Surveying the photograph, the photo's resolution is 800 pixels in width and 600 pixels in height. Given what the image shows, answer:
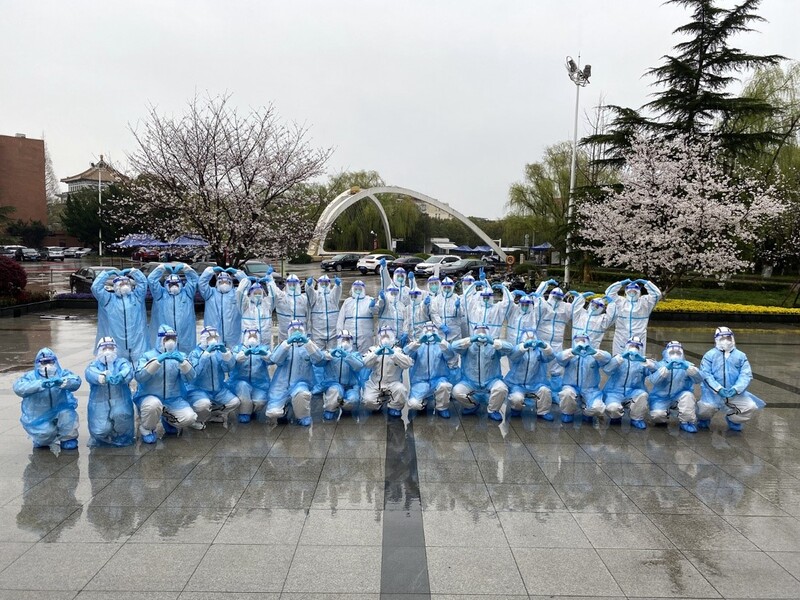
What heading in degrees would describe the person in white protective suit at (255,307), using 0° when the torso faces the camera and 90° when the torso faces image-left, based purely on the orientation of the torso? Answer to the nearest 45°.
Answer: approximately 0°

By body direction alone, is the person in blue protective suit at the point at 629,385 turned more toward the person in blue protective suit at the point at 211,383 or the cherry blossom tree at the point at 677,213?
the person in blue protective suit

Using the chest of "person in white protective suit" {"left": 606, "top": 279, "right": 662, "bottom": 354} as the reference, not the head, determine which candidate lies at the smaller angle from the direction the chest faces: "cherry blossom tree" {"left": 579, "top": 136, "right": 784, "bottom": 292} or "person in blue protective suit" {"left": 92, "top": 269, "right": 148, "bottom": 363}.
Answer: the person in blue protective suit

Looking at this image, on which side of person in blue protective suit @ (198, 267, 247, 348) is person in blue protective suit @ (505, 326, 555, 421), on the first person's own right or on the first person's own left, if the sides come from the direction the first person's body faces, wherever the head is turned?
on the first person's own left

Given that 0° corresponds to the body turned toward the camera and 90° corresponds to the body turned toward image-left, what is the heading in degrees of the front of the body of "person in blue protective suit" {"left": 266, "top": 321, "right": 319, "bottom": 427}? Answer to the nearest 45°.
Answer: approximately 0°

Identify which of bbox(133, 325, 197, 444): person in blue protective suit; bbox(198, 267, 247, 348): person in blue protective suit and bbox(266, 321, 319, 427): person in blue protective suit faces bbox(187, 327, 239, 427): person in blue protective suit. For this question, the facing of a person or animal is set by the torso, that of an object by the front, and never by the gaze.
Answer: bbox(198, 267, 247, 348): person in blue protective suit

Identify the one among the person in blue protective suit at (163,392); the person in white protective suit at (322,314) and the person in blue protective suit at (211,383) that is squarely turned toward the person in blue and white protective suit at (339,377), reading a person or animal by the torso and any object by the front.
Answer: the person in white protective suit at (322,314)

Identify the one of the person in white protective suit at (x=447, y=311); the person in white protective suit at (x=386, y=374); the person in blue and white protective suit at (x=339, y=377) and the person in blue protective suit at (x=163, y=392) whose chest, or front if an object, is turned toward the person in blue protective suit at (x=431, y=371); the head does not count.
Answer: the person in white protective suit at (x=447, y=311)

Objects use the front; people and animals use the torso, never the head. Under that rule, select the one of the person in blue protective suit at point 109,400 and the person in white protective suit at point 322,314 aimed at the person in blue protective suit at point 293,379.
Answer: the person in white protective suit

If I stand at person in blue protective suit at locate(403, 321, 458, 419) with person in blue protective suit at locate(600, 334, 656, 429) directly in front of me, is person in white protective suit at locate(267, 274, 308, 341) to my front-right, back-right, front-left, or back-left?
back-left

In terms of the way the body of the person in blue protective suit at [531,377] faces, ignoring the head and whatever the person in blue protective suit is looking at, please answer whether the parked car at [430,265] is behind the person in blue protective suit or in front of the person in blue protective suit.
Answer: behind

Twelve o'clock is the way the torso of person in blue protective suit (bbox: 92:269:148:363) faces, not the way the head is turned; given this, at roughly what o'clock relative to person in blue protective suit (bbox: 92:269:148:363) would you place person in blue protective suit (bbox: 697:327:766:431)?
person in blue protective suit (bbox: 697:327:766:431) is roughly at 10 o'clock from person in blue protective suit (bbox: 92:269:148:363).

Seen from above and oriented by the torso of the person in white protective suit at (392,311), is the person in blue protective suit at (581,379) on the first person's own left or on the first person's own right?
on the first person's own left
